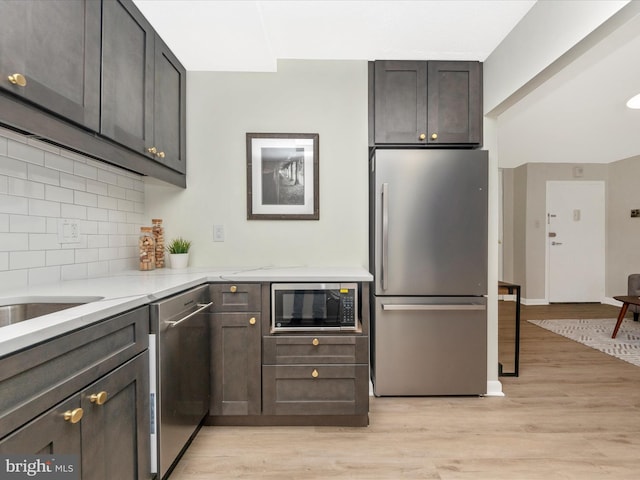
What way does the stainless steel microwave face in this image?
toward the camera

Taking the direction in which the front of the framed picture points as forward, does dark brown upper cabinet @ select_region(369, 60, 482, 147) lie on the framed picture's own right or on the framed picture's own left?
on the framed picture's own left

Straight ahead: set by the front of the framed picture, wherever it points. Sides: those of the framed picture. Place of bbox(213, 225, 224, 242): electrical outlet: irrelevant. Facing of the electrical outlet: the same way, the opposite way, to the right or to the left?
the same way

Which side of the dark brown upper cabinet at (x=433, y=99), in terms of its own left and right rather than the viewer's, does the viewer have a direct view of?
front

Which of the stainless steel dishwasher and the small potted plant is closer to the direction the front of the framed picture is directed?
the stainless steel dishwasher

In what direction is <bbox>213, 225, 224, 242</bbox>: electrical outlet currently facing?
toward the camera

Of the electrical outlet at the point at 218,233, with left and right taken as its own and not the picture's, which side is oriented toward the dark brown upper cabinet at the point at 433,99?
left

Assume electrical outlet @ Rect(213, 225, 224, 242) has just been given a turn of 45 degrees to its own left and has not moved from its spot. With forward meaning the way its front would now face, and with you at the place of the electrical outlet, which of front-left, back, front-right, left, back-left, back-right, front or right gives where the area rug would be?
front-left

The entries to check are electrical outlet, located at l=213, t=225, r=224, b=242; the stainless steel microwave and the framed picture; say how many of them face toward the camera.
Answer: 3

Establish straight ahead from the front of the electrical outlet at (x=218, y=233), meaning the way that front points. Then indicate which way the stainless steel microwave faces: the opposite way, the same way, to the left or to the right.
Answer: the same way

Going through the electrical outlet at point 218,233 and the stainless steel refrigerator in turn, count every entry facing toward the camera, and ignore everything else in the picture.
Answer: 2

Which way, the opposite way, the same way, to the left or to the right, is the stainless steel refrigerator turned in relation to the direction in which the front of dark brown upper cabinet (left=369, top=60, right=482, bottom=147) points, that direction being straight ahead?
the same way

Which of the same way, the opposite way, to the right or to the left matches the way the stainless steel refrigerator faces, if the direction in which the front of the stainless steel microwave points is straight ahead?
the same way

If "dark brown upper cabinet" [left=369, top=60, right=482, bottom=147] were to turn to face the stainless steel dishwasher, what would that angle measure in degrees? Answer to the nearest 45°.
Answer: approximately 45° to its right
